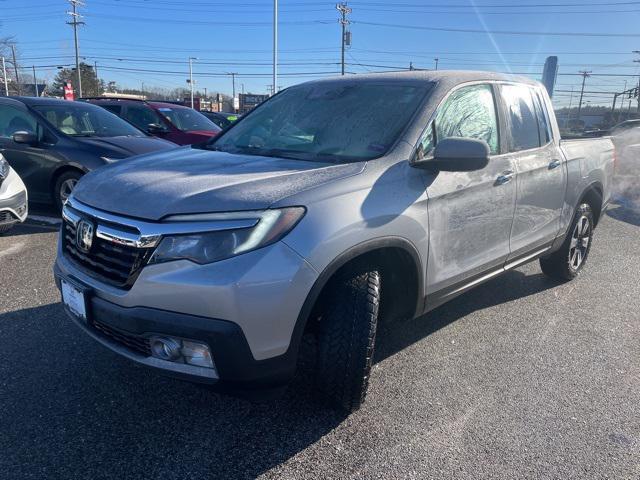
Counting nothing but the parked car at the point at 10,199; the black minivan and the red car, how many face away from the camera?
0

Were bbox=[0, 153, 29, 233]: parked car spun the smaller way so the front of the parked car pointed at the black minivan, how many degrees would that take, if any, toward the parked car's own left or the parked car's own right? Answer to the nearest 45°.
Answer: approximately 135° to the parked car's own left

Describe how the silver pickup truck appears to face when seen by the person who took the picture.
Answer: facing the viewer and to the left of the viewer

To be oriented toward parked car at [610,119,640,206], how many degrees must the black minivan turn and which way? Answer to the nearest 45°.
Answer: approximately 45° to its left

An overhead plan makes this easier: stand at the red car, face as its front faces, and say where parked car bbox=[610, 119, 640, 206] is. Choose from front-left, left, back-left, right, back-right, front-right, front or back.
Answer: front-left

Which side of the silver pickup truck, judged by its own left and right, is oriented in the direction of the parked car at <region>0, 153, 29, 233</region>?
right

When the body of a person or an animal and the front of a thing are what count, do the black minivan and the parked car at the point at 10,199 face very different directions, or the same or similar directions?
same or similar directions

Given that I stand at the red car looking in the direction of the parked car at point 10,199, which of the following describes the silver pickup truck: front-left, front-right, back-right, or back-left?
front-left

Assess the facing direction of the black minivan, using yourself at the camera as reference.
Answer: facing the viewer and to the right of the viewer

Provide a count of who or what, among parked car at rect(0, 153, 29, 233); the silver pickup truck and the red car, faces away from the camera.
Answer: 0

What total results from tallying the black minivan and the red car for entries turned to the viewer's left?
0

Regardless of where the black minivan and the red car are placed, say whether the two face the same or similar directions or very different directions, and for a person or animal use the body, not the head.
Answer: same or similar directions
